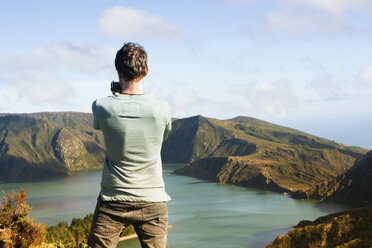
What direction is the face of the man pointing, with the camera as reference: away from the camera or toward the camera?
away from the camera

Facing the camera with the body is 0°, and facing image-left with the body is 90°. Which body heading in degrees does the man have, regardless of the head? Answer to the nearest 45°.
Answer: approximately 180°
